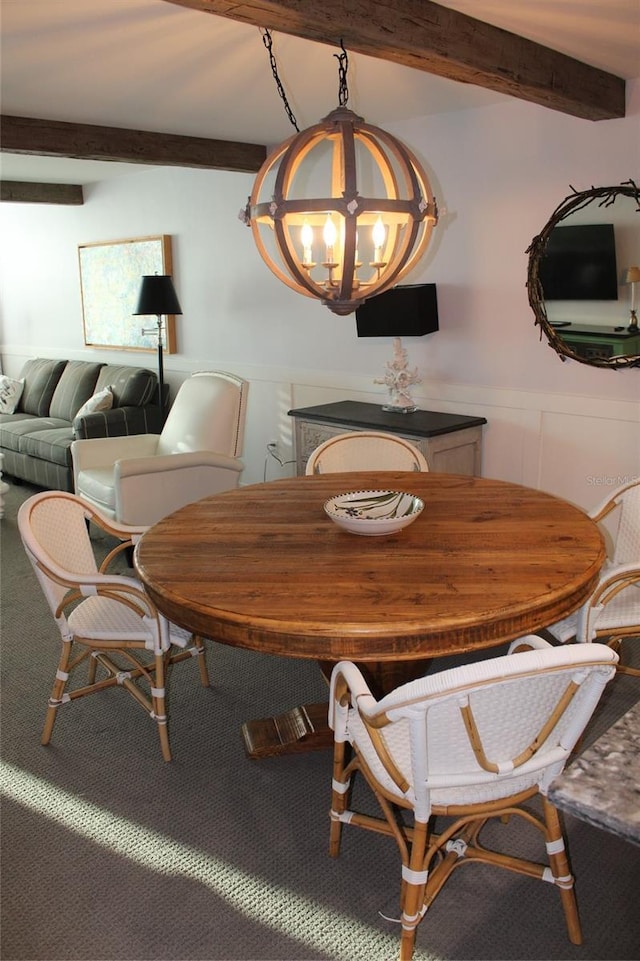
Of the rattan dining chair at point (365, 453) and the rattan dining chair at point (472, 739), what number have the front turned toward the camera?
1

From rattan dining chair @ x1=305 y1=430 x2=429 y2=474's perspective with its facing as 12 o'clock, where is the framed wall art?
The framed wall art is roughly at 5 o'clock from the rattan dining chair.

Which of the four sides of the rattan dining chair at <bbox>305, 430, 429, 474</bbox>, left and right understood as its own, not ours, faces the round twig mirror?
left

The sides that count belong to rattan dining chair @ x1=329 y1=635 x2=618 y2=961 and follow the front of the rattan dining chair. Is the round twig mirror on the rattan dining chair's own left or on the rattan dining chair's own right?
on the rattan dining chair's own right

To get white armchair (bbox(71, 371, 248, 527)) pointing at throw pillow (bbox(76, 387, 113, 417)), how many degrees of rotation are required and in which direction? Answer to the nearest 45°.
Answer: approximately 135° to its right

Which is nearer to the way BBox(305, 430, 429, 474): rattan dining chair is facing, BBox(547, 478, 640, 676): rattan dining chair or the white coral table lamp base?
the rattan dining chair

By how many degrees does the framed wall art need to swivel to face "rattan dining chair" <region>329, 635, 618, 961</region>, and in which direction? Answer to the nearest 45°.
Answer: approximately 45° to its left

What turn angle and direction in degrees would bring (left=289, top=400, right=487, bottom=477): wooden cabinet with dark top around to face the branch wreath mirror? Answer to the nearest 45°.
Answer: approximately 90° to its left

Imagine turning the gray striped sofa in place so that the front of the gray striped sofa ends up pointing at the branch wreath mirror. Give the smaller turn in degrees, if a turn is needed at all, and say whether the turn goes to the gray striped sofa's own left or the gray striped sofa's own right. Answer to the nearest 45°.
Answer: approximately 90° to the gray striped sofa's own left

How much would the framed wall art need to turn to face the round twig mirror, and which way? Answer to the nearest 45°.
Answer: approximately 90° to its left

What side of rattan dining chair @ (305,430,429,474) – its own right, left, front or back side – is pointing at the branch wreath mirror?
left

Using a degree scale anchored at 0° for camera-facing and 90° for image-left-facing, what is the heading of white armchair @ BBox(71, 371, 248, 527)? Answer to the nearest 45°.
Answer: approximately 45°
